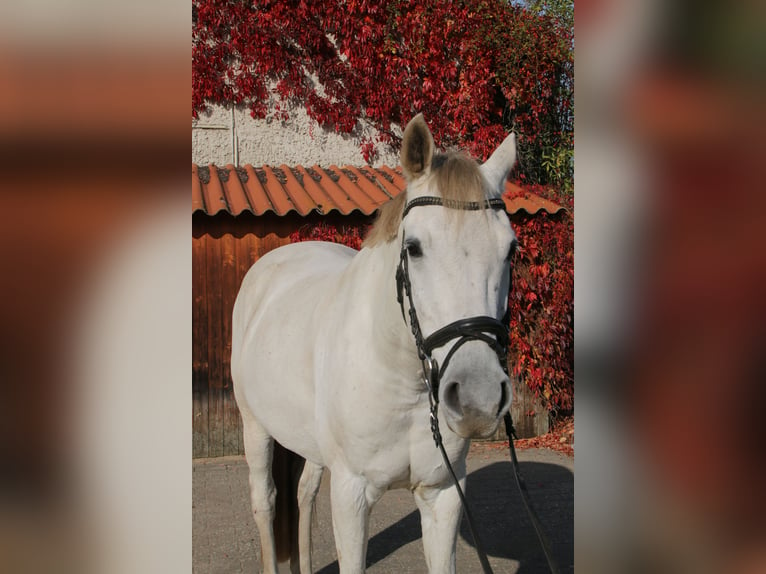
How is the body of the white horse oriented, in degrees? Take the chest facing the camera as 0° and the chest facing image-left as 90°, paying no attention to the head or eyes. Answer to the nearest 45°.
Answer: approximately 315°
